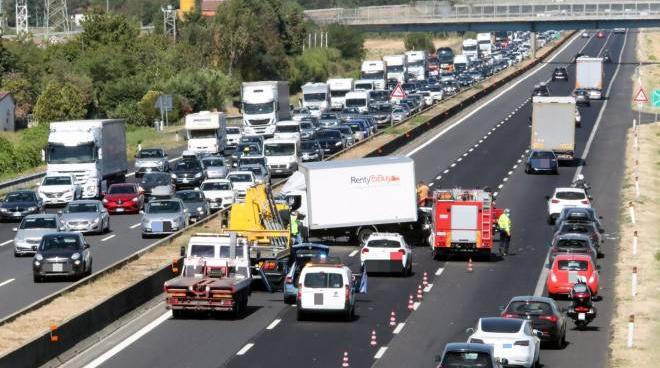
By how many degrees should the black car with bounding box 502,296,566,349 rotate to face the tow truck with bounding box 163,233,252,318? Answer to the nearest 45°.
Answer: approximately 90° to its left

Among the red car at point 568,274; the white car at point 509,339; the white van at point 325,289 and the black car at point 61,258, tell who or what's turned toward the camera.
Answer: the black car

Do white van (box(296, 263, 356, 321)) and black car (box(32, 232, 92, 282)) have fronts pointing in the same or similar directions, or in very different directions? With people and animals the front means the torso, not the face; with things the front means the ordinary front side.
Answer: very different directions

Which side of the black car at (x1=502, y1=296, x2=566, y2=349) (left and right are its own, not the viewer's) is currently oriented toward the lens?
back

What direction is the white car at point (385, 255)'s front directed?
away from the camera

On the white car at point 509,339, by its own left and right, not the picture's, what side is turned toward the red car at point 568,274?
front

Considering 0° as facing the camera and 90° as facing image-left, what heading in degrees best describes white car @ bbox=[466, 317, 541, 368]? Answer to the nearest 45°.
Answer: approximately 180°

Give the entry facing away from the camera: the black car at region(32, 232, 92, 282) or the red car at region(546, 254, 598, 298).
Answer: the red car

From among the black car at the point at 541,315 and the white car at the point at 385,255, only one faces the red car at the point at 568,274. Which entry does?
the black car

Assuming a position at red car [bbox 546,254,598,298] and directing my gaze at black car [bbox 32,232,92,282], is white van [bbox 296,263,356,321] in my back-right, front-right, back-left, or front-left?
front-left

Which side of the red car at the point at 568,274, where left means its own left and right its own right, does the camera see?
back

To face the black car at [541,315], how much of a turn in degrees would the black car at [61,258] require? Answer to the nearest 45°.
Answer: approximately 45° to its left

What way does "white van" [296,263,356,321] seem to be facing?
away from the camera

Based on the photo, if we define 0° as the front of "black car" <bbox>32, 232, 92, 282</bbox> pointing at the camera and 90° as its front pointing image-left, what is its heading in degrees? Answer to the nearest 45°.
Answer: approximately 0°
